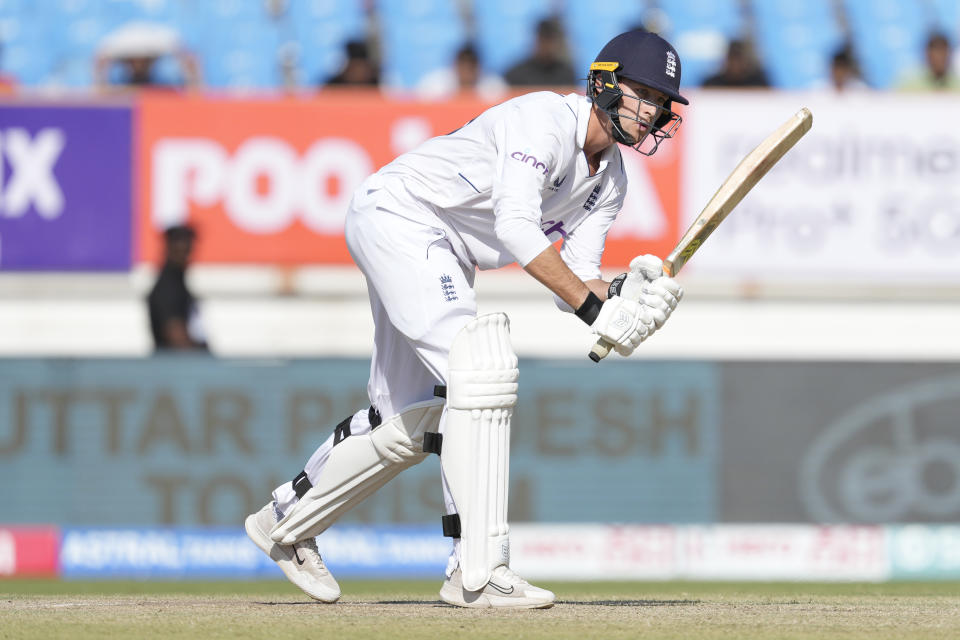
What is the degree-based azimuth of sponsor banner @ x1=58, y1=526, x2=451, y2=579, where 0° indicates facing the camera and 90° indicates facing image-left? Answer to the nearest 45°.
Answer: approximately 0°

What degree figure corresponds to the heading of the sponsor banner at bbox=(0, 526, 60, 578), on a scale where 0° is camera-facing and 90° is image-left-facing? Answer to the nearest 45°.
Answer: approximately 0°

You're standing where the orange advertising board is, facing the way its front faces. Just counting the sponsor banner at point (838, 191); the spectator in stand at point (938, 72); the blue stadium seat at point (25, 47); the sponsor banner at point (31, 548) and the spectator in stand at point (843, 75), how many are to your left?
3

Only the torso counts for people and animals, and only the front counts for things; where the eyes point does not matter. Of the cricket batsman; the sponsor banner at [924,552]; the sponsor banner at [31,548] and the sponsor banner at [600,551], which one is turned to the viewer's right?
the cricket batsman

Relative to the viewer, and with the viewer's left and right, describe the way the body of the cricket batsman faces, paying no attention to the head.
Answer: facing to the right of the viewer

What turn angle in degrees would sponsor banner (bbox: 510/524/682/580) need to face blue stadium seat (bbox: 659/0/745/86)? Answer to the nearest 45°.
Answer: approximately 180°

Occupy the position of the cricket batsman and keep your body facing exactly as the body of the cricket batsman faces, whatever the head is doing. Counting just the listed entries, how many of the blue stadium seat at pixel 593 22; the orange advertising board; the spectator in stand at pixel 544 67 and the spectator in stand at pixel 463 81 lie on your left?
4
